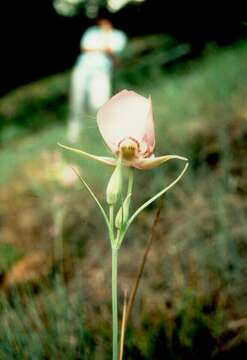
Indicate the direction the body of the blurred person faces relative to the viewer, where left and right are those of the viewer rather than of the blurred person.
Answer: facing the viewer

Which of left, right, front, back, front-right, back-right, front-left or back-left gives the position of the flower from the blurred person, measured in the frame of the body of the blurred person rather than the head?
front
